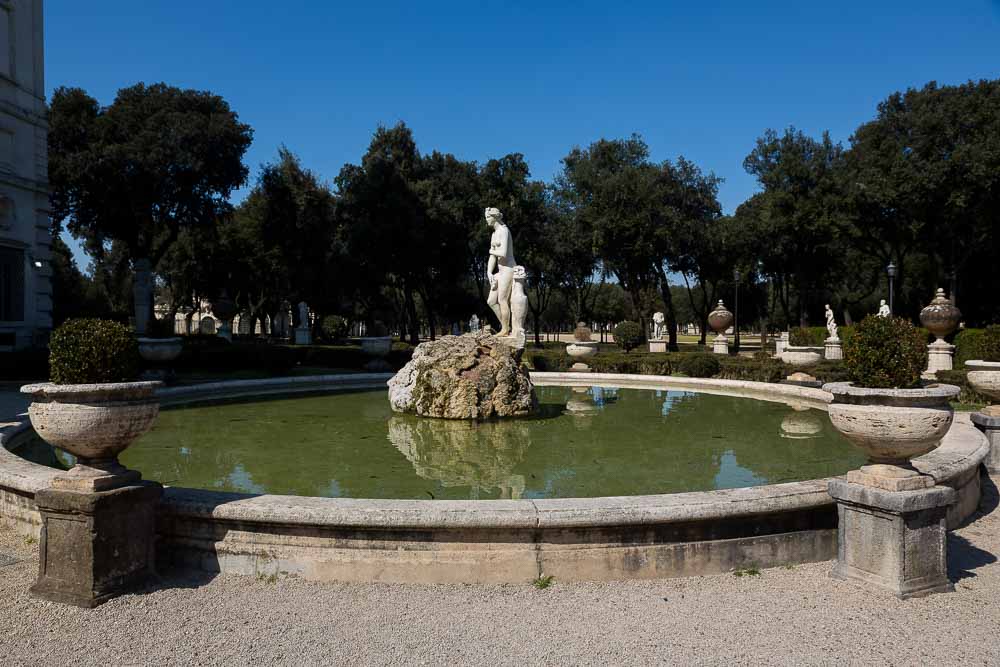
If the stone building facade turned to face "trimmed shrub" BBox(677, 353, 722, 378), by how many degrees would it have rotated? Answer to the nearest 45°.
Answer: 0° — it already faces it

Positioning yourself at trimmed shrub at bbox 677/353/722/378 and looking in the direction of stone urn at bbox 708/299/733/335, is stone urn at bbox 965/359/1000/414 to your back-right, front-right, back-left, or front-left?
back-right

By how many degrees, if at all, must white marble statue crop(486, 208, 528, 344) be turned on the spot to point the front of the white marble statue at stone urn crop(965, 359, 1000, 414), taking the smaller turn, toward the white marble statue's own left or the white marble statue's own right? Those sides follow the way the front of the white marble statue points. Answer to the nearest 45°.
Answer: approximately 180°

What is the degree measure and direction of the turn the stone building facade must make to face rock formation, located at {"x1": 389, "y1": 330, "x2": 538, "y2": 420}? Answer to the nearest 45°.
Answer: approximately 45° to its right

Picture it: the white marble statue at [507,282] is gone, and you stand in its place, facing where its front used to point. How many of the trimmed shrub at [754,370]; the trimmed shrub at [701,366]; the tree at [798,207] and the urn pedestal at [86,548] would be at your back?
3

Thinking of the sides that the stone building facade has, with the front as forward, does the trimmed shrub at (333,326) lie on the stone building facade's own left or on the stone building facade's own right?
on the stone building facade's own left

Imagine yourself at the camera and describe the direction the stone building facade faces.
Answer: facing the viewer and to the right of the viewer

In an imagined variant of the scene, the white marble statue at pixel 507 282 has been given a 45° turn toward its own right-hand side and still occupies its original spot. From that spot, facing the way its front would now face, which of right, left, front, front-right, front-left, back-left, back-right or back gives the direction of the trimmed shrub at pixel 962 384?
back

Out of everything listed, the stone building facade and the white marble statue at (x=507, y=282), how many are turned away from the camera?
0

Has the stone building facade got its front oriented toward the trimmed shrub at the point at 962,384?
yes

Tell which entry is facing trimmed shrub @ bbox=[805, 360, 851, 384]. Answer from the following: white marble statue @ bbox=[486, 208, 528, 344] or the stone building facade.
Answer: the stone building facade

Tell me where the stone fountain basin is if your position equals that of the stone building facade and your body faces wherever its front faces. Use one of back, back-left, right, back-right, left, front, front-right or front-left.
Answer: front-right

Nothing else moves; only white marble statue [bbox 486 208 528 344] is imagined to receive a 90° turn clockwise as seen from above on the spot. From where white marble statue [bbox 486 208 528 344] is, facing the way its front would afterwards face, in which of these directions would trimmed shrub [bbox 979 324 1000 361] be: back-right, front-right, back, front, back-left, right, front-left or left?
right

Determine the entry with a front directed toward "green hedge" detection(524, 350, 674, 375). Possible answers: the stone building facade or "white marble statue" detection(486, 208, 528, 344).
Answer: the stone building facade

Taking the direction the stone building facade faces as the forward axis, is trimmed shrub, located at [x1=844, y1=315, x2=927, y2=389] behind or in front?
in front

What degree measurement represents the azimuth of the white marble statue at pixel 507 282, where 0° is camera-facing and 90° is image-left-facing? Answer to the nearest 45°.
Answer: approximately 45°

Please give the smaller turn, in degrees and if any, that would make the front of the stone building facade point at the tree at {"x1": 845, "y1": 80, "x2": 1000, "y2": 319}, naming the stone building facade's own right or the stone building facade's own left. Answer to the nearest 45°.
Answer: approximately 45° to the stone building facade's own left

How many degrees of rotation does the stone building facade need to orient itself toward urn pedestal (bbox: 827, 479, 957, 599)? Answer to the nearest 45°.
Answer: approximately 45° to its right
